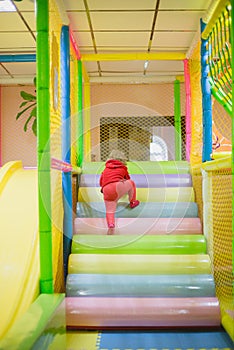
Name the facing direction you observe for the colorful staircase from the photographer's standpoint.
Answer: facing the viewer

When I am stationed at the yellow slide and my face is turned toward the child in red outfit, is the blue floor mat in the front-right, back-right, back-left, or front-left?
front-right

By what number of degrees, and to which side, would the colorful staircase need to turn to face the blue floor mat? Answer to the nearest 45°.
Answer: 0° — it already faces it

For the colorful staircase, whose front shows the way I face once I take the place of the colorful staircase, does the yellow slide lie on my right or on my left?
on my right
